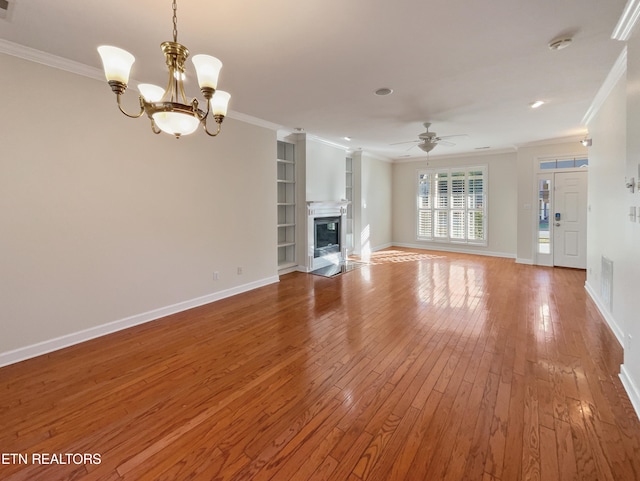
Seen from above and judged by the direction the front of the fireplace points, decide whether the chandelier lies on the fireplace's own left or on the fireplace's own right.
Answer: on the fireplace's own right

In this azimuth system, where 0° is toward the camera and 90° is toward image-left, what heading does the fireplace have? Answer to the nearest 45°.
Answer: approximately 315°

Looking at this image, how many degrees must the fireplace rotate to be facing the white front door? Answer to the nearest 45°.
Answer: approximately 45° to its left
